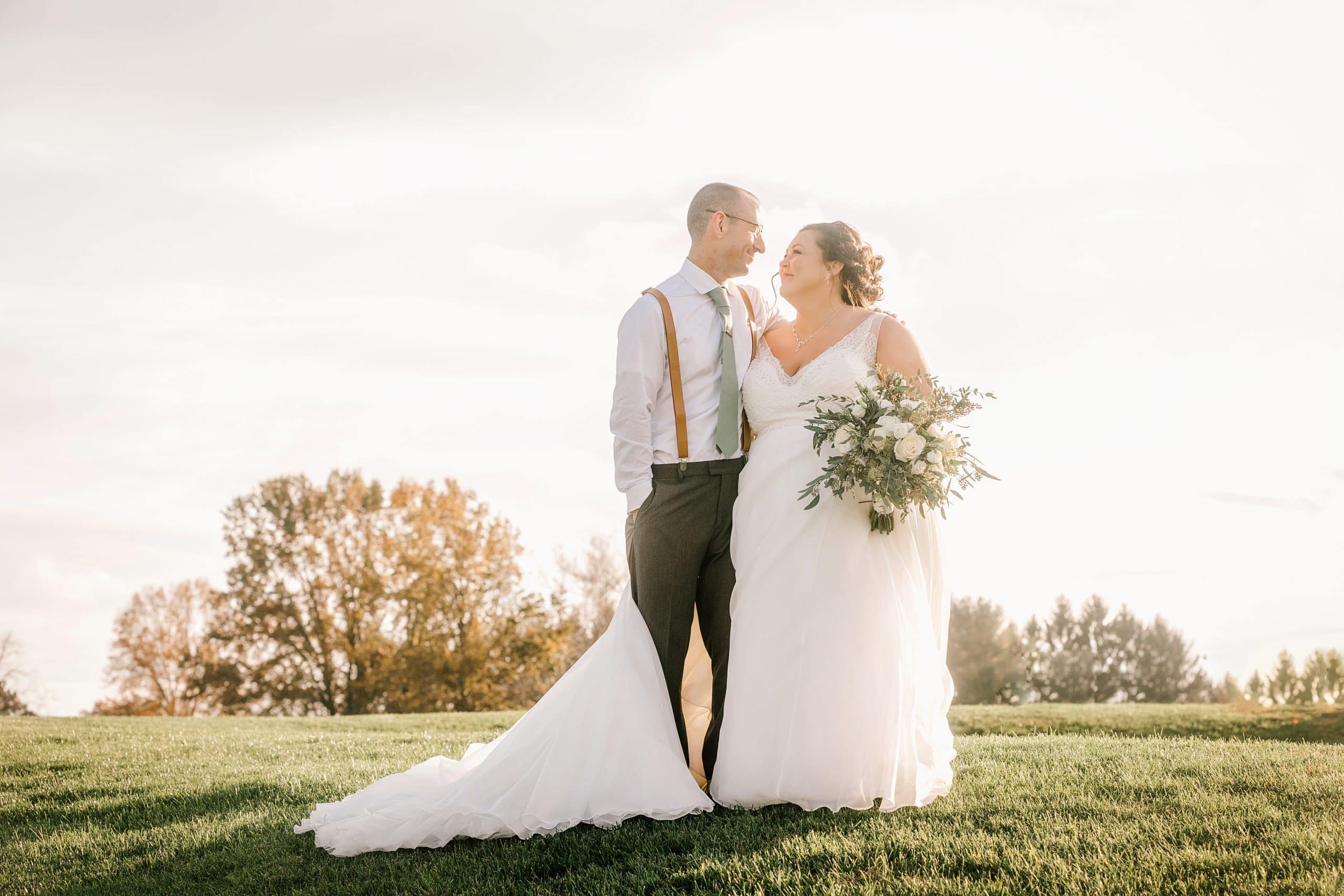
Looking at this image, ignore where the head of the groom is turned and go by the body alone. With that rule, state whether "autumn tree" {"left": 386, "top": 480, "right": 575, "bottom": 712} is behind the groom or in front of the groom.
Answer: behind

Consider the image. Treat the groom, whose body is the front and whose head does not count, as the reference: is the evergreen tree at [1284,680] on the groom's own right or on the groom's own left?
on the groom's own left

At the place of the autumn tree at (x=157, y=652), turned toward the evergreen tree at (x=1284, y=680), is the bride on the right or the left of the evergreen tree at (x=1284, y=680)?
right

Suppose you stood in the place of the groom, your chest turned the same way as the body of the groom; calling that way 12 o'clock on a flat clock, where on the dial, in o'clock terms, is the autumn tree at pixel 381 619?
The autumn tree is roughly at 7 o'clock from the groom.

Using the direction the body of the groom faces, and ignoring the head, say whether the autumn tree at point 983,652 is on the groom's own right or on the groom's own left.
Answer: on the groom's own left

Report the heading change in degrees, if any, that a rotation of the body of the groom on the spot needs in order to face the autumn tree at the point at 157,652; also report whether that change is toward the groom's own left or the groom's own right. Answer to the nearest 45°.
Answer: approximately 180°

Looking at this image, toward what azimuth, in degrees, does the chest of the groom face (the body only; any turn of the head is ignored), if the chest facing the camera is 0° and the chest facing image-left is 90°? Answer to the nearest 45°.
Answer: approximately 315°

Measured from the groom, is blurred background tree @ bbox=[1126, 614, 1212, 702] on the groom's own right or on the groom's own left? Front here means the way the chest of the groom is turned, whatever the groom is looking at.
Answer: on the groom's own left

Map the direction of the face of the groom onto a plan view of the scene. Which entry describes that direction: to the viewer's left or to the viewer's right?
to the viewer's right
